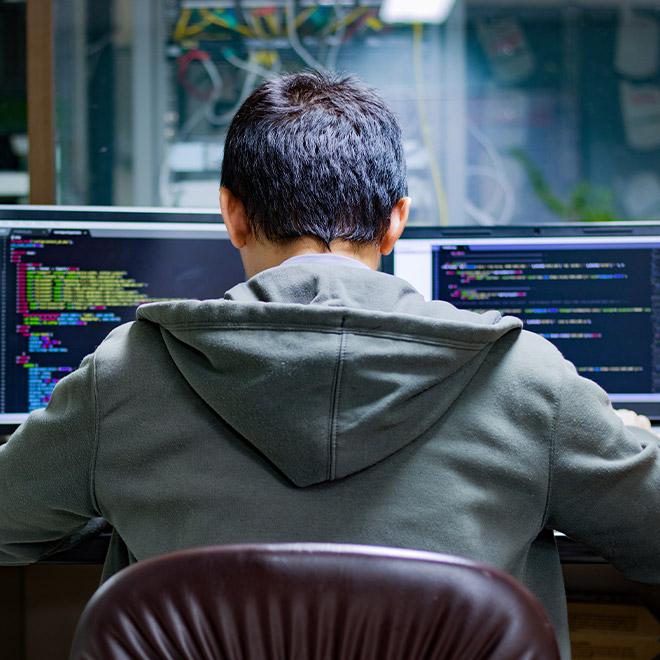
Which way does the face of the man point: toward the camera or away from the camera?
away from the camera

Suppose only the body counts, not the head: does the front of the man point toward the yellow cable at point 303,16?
yes

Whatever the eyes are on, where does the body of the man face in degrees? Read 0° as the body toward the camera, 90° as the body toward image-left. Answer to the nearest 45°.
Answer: approximately 180°

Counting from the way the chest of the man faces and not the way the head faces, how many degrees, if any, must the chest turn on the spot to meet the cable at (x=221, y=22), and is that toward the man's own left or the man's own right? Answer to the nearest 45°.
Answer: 0° — they already face it

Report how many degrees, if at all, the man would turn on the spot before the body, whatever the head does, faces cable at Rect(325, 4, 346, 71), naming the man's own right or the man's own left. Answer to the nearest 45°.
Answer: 0° — they already face it

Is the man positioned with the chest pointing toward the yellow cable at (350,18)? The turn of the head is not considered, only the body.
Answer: yes

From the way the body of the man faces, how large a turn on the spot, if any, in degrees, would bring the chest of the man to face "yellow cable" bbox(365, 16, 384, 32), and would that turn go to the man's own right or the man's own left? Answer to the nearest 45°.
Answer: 0° — they already face it
